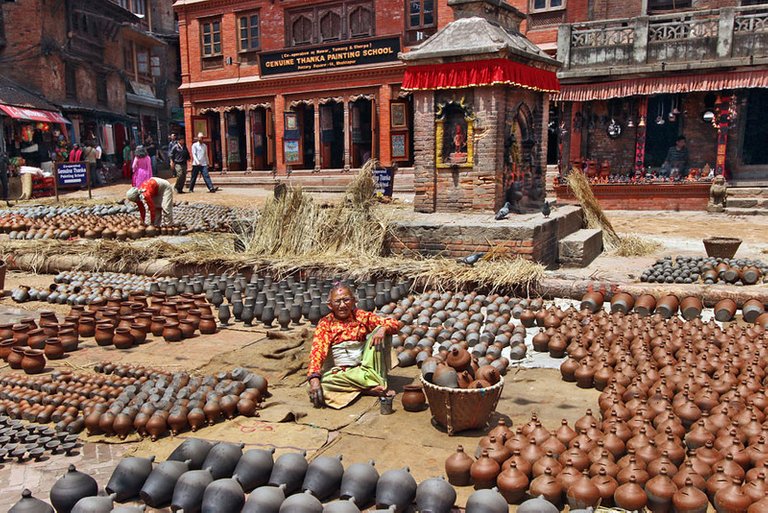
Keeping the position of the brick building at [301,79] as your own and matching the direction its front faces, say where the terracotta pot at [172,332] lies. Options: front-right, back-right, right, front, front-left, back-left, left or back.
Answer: front

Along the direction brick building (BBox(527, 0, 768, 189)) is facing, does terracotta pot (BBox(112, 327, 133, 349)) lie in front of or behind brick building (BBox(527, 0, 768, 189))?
in front

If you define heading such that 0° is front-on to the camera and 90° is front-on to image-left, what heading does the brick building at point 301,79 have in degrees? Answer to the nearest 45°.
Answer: approximately 0°

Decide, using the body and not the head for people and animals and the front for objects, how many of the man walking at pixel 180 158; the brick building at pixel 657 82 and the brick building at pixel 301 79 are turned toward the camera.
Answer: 3

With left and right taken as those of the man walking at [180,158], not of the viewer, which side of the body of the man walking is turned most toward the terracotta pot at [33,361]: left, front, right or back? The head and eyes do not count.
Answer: front

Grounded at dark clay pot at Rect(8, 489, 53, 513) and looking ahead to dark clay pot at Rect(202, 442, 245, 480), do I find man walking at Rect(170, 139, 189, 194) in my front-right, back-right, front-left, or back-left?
front-left

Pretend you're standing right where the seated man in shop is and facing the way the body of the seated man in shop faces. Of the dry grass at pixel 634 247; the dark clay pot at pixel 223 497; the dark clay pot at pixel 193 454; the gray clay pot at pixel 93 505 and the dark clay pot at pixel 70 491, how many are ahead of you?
5

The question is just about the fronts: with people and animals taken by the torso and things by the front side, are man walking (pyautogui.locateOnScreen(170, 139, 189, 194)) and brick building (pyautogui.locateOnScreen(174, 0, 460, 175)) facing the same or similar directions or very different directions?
same or similar directions

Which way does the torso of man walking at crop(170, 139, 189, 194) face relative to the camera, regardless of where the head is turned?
toward the camera

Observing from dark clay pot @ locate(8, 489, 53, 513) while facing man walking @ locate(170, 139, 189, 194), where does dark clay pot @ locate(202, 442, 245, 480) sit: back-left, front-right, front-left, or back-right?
front-right

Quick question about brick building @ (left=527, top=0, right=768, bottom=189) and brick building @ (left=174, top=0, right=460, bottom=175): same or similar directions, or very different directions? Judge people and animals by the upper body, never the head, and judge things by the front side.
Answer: same or similar directions

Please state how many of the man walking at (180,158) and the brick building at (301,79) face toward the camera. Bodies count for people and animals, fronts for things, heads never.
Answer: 2

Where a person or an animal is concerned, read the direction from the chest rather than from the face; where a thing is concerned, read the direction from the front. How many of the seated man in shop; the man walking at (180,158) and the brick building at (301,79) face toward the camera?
3

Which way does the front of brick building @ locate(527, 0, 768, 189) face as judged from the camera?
facing the viewer

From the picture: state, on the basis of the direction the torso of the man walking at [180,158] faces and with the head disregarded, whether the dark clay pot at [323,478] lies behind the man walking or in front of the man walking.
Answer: in front

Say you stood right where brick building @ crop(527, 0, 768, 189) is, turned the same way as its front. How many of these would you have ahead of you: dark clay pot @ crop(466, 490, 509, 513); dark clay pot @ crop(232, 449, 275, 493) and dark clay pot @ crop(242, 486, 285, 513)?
3

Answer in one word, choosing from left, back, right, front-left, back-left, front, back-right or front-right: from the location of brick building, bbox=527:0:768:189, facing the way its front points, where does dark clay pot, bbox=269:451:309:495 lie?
front

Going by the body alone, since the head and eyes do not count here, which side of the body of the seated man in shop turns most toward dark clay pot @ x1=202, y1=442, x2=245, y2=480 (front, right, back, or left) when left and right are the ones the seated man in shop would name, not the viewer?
front

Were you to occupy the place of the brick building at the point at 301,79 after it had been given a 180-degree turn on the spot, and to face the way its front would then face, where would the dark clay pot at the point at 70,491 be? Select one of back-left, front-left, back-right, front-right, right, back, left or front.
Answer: back

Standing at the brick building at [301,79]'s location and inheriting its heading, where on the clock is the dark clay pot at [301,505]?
The dark clay pot is roughly at 12 o'clock from the brick building.
